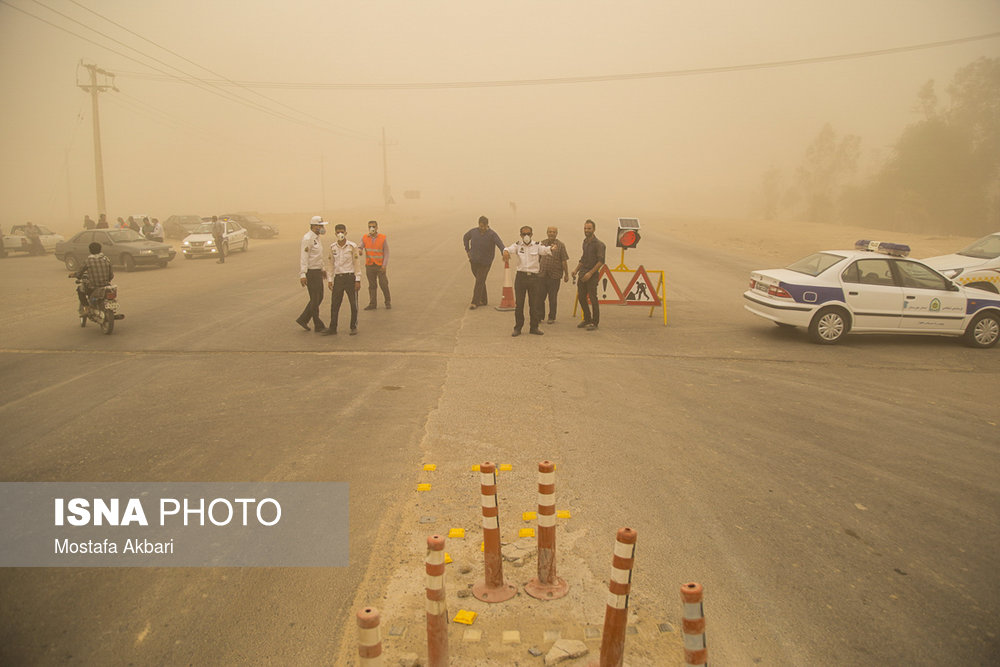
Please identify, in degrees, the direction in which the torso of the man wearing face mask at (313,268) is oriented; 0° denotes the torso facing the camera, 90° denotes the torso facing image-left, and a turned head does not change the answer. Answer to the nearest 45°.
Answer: approximately 315°

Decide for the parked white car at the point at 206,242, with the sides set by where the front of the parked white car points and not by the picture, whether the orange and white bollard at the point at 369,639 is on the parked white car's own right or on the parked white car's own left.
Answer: on the parked white car's own left

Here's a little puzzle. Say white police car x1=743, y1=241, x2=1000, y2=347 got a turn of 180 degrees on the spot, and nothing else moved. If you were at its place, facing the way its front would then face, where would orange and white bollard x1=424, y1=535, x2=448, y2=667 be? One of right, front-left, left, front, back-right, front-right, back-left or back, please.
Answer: front-left

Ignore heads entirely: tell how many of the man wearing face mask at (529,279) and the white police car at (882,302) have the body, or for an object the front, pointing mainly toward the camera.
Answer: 1

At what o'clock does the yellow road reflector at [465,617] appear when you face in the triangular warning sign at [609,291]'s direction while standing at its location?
The yellow road reflector is roughly at 12 o'clock from the triangular warning sign.

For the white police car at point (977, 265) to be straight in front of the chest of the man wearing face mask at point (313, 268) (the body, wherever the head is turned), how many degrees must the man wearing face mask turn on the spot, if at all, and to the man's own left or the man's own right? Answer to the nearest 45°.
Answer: approximately 45° to the man's own left

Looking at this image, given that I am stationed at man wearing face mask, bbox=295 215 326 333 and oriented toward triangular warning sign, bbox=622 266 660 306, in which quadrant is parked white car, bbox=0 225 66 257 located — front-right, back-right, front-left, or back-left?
back-left

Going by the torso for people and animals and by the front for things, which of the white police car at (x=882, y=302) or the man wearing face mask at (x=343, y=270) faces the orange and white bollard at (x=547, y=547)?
the man wearing face mask

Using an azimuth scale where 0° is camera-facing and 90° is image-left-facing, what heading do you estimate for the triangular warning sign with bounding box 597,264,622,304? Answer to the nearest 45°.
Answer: approximately 0°
